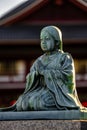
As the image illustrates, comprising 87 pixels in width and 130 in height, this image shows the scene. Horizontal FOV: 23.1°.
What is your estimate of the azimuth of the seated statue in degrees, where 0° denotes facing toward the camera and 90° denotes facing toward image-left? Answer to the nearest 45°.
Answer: approximately 45°
